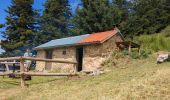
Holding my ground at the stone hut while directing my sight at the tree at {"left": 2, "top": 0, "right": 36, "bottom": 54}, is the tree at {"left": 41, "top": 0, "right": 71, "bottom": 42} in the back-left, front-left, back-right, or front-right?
front-right

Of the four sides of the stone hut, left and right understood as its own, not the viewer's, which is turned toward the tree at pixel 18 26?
right

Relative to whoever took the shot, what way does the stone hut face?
facing the viewer and to the left of the viewer

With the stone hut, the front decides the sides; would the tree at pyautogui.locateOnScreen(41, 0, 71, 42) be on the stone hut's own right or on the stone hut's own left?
on the stone hut's own right
